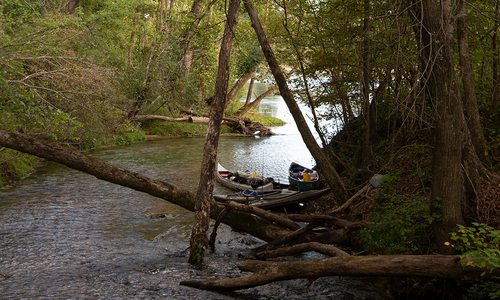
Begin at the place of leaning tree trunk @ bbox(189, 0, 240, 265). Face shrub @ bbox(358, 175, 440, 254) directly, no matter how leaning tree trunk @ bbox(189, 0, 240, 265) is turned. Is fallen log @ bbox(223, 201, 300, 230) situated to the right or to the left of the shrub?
left
